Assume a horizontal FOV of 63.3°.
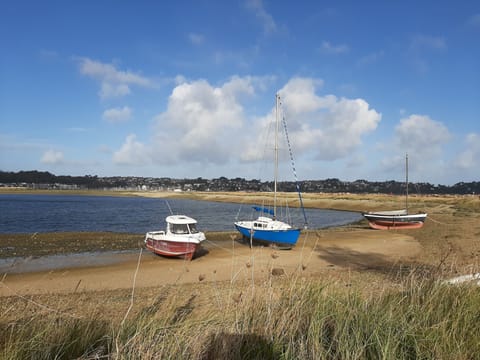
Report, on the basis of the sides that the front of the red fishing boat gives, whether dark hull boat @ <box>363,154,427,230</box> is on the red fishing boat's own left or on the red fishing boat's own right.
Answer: on the red fishing boat's own left

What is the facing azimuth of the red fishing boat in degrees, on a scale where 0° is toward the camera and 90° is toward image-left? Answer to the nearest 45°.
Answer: approximately 315°
